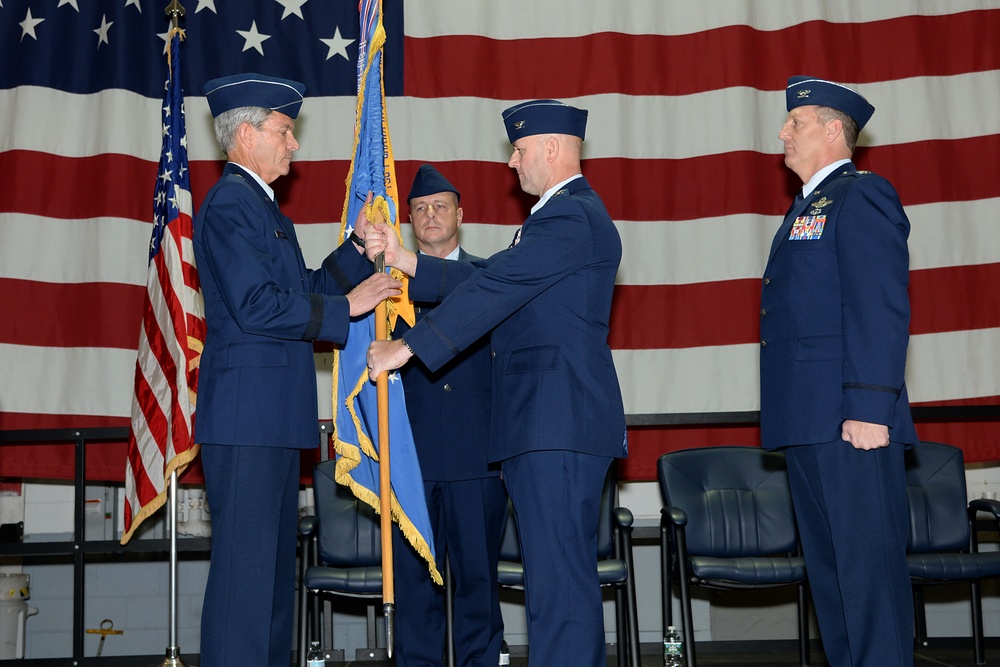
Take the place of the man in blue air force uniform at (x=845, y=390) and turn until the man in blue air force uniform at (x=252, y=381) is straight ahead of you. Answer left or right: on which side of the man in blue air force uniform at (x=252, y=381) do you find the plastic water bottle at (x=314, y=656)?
right

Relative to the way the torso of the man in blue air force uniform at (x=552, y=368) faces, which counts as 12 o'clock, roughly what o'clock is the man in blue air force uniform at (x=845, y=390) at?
the man in blue air force uniform at (x=845, y=390) is roughly at 6 o'clock from the man in blue air force uniform at (x=552, y=368).

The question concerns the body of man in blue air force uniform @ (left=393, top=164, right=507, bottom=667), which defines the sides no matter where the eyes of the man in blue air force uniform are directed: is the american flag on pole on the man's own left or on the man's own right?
on the man's own right

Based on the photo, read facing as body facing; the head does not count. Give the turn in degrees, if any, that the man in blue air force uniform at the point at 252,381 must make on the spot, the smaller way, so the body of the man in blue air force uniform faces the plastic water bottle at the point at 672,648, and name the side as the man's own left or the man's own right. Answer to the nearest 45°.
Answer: approximately 45° to the man's own left

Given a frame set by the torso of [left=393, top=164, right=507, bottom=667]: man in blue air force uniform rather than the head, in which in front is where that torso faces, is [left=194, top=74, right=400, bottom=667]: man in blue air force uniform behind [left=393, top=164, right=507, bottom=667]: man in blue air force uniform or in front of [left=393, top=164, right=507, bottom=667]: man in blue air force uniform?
in front

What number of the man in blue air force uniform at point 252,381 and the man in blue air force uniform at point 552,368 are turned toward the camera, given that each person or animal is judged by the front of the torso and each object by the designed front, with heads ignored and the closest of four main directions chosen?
0

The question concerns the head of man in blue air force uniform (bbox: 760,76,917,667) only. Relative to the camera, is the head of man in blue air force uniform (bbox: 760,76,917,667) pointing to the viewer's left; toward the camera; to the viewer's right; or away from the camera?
to the viewer's left

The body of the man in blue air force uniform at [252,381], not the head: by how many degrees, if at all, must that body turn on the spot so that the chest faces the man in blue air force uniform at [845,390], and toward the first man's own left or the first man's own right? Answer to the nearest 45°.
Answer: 0° — they already face them

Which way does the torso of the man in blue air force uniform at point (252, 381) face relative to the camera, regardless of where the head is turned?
to the viewer's right

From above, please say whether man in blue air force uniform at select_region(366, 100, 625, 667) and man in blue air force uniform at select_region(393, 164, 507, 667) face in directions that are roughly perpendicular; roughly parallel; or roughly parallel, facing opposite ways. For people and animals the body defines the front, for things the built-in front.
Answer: roughly perpendicular

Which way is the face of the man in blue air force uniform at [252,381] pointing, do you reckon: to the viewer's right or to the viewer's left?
to the viewer's right

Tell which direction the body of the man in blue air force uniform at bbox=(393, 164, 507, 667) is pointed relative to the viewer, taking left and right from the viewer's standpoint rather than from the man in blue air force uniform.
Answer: facing the viewer

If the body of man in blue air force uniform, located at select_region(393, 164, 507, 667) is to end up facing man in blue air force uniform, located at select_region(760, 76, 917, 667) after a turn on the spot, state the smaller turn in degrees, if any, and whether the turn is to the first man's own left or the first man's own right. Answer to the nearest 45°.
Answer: approximately 45° to the first man's own left

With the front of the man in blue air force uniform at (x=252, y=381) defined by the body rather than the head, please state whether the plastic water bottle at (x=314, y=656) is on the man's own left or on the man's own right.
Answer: on the man's own left

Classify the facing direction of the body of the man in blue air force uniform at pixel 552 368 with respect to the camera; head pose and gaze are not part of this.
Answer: to the viewer's left

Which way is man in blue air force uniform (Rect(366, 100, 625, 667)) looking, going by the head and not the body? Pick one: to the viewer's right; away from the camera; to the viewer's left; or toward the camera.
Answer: to the viewer's left

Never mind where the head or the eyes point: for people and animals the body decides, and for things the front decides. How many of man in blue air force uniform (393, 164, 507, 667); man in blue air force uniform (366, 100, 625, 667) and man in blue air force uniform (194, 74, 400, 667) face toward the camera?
1
